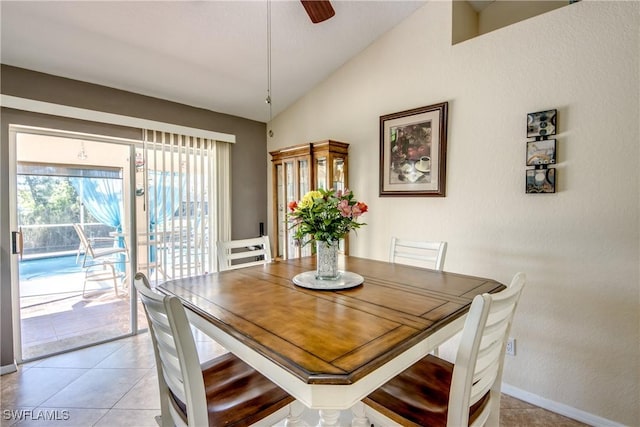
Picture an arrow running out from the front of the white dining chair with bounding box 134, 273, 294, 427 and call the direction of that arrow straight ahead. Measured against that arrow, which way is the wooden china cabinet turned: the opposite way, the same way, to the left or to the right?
the opposite way

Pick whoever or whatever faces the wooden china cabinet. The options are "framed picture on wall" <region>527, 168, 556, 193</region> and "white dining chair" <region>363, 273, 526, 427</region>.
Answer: the white dining chair

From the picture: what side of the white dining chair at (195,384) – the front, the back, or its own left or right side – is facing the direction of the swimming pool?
left

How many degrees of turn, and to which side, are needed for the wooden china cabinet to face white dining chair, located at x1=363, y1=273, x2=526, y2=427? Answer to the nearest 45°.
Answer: approximately 45° to its left

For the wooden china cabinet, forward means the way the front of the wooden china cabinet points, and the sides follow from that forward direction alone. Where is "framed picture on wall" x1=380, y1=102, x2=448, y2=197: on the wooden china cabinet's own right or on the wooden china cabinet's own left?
on the wooden china cabinet's own left

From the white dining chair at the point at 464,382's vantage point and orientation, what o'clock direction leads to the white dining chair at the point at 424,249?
the white dining chair at the point at 424,249 is roughly at 1 o'clock from the white dining chair at the point at 464,382.

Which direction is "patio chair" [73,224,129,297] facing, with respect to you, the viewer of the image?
facing to the right of the viewer
